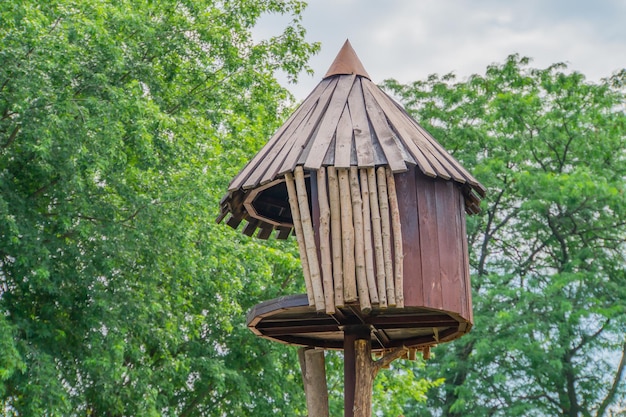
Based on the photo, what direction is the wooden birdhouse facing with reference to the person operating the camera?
facing to the left of the viewer
